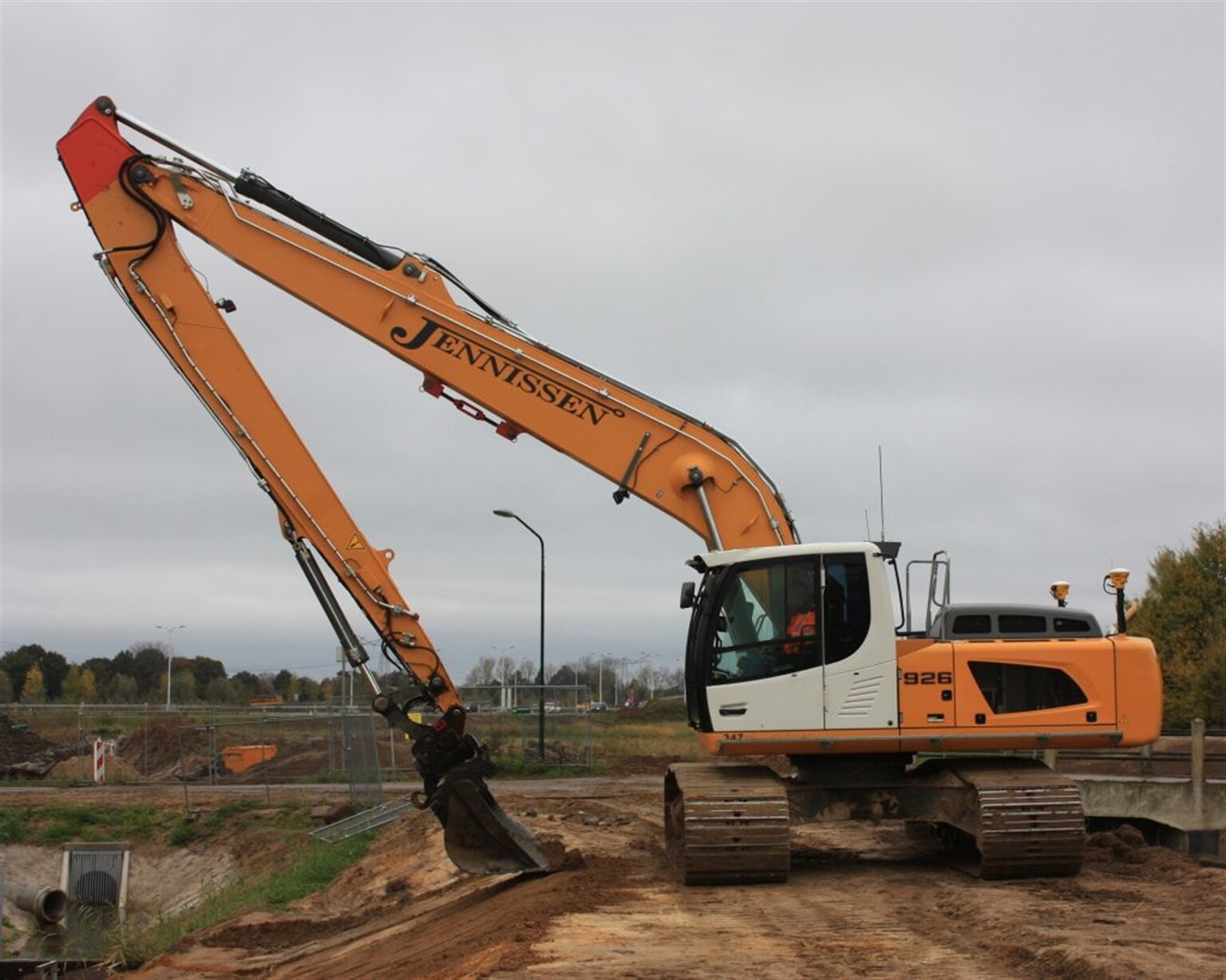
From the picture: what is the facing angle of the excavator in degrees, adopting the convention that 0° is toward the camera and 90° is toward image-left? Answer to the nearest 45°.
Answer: approximately 90°

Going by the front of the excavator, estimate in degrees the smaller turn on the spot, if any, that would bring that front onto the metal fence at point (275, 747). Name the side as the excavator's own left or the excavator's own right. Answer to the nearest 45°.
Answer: approximately 90° to the excavator's own right

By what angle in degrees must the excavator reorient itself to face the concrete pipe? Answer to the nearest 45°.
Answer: approximately 45° to its right

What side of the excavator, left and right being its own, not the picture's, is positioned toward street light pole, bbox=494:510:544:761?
right

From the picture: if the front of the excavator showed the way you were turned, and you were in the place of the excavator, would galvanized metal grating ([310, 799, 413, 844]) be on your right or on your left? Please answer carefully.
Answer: on your right
